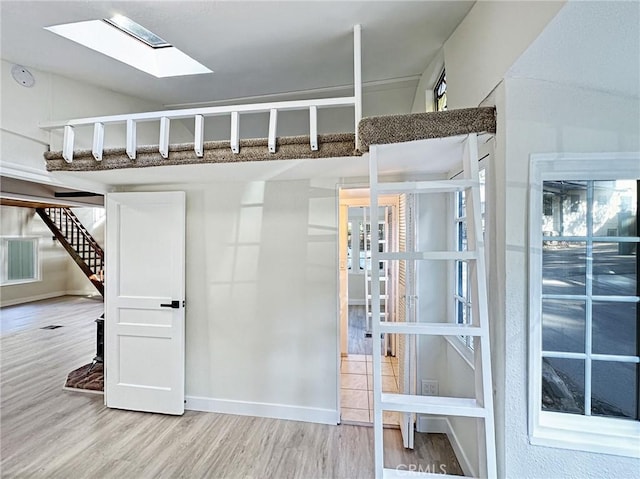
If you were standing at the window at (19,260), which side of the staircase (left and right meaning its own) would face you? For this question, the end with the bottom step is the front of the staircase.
back

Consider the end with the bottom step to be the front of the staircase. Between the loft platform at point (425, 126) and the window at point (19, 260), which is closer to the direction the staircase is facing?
the loft platform

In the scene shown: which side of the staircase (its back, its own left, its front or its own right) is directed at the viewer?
right

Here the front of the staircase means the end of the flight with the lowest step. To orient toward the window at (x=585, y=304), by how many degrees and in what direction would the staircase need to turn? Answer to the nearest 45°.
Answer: approximately 90° to its right
